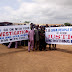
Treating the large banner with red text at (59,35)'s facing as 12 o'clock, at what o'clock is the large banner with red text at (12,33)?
the large banner with red text at (12,33) is roughly at 3 o'clock from the large banner with red text at (59,35).

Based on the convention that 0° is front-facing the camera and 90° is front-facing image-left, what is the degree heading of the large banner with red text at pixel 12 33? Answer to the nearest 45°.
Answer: approximately 0°

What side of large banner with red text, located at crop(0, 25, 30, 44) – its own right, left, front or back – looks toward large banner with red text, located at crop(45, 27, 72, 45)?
left

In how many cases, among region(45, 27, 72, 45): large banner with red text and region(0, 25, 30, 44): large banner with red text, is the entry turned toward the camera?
2

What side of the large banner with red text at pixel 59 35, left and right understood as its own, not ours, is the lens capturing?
front

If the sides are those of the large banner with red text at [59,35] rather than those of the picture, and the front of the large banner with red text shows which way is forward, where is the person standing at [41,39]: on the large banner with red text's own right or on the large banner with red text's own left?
on the large banner with red text's own right

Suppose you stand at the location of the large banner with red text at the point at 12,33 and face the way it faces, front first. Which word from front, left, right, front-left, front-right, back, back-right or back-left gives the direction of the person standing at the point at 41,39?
left
